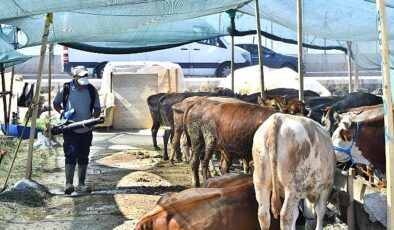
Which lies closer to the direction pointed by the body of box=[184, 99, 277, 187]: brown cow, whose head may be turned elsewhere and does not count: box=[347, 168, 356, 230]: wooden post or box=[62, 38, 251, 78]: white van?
the white van

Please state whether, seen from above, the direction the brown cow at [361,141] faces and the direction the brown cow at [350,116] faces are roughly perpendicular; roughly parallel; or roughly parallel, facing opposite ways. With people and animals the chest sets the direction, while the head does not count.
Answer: roughly parallel

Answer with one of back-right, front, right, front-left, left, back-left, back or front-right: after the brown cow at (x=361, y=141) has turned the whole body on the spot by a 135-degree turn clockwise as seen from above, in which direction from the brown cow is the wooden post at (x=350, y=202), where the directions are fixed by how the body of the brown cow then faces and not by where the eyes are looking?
back-right

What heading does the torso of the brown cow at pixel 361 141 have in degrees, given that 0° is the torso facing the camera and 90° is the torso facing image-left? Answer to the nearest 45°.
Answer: approximately 90°

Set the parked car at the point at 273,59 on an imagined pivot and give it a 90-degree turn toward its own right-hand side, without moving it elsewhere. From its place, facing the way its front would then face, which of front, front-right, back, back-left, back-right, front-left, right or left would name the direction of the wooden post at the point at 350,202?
front

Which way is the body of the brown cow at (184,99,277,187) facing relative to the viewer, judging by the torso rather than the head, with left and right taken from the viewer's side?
facing away from the viewer and to the right of the viewer

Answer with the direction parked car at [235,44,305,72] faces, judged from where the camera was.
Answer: facing to the right of the viewer

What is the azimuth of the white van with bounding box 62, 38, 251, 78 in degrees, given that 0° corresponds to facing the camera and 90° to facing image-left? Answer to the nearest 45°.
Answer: approximately 270°

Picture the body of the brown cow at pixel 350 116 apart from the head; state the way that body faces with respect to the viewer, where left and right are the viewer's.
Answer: facing to the left of the viewer

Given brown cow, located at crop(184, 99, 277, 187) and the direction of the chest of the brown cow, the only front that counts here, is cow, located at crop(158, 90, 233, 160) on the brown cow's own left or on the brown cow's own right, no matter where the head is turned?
on the brown cow's own left
